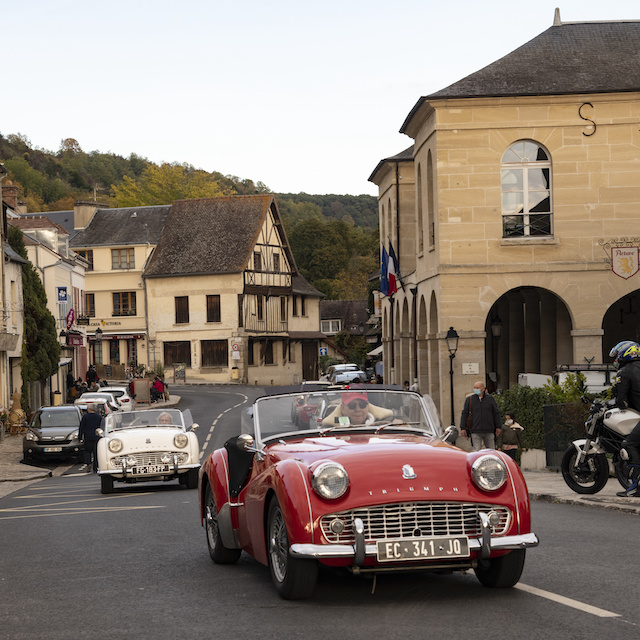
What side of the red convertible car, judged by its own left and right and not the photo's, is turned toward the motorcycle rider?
left

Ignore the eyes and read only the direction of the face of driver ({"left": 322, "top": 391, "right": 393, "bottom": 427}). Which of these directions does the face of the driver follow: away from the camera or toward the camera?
toward the camera

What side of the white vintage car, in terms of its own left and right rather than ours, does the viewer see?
front

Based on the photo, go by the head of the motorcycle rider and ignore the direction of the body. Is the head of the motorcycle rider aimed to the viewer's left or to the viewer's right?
to the viewer's left

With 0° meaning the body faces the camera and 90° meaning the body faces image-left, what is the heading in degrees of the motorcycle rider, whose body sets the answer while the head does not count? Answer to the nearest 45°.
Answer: approximately 90°

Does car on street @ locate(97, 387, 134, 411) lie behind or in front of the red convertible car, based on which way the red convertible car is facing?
behind

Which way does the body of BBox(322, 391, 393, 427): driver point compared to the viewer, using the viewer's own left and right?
facing the viewer

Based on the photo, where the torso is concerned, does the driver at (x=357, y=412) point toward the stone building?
no

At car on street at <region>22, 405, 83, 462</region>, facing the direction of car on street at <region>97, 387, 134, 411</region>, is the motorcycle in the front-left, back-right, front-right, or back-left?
back-right
